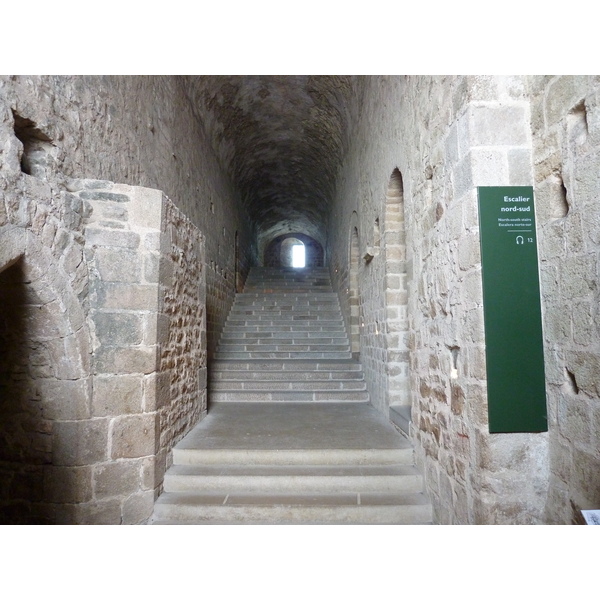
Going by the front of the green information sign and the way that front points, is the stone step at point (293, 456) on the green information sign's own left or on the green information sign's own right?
on the green information sign's own right

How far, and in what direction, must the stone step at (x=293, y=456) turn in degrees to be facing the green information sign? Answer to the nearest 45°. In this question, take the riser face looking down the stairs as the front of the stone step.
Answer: approximately 45° to its left

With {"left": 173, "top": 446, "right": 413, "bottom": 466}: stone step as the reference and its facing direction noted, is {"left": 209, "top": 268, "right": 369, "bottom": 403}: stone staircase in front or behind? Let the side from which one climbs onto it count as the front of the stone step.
behind

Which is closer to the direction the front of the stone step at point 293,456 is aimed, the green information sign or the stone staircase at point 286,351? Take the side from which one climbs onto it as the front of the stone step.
the green information sign

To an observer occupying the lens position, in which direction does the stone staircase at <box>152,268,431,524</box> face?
facing the viewer

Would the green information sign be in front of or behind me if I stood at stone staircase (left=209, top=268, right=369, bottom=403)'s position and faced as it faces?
in front

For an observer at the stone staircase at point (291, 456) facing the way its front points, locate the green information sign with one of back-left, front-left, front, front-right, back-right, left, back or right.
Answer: front-left

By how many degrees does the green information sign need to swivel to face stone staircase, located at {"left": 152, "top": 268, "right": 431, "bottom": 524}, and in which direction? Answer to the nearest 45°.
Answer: approximately 90° to its right

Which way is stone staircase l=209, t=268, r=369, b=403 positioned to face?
toward the camera
